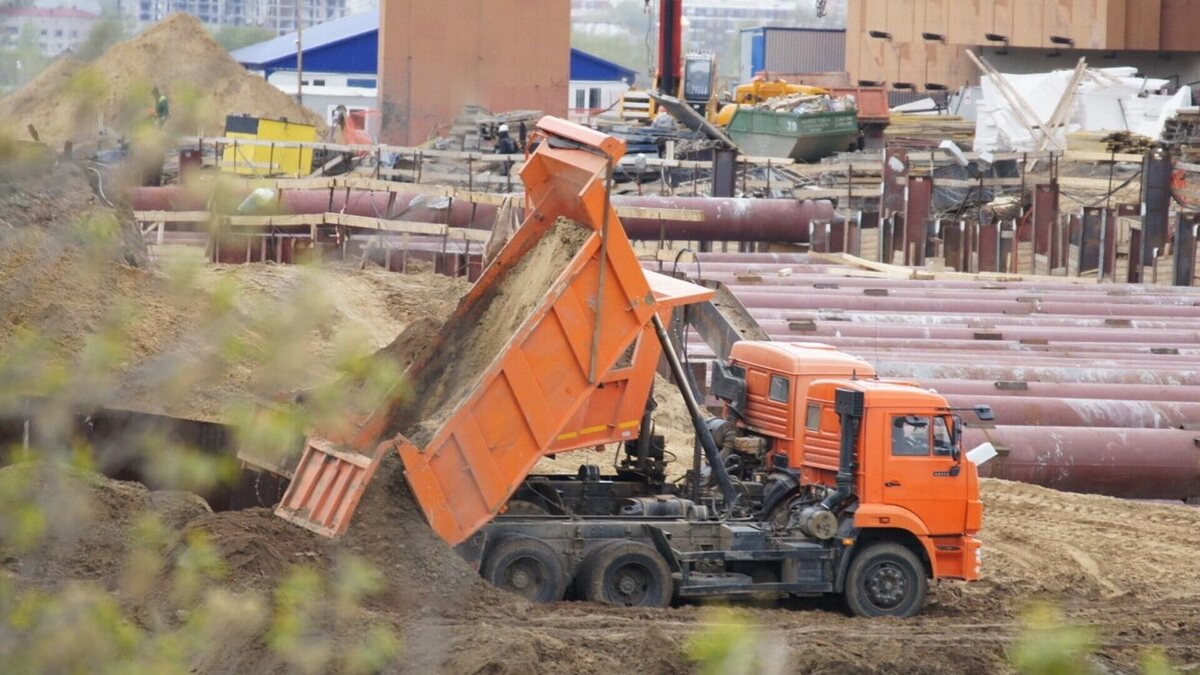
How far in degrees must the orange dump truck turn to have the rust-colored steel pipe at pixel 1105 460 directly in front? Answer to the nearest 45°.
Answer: approximately 45° to its left

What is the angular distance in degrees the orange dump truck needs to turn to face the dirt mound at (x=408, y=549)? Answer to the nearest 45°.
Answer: approximately 135° to its right

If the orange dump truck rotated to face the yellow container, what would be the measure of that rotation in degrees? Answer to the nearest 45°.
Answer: approximately 90° to its left

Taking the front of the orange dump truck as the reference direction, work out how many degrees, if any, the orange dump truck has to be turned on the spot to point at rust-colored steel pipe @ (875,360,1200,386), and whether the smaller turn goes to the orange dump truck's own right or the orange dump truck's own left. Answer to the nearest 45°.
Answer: approximately 45° to the orange dump truck's own left

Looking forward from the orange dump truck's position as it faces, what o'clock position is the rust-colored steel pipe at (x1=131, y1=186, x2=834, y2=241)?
The rust-colored steel pipe is roughly at 9 o'clock from the orange dump truck.

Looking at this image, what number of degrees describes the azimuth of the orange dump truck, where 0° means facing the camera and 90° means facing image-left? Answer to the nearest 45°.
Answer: approximately 270°

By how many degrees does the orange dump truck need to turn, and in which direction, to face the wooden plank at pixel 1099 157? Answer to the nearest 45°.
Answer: approximately 90° to its left

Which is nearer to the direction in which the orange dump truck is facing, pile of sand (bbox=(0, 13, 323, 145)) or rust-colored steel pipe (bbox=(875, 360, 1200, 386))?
the rust-colored steel pipe

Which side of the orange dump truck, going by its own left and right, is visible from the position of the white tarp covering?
left

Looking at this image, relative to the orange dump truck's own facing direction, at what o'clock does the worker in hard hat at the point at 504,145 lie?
The worker in hard hat is roughly at 9 o'clock from the orange dump truck.
